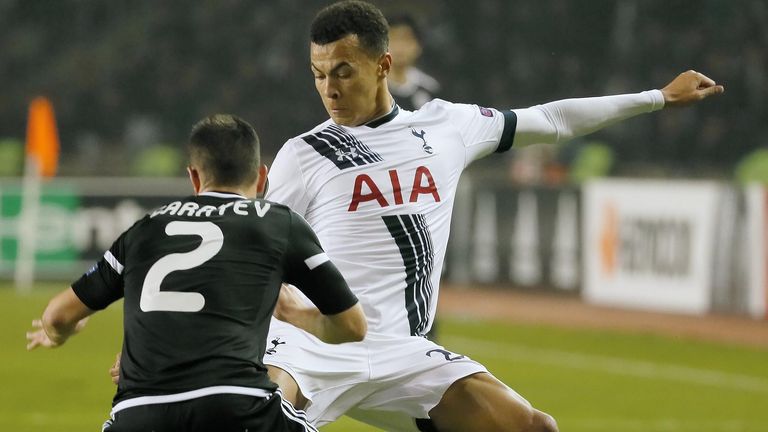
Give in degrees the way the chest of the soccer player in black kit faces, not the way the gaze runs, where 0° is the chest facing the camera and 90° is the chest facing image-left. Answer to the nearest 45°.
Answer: approximately 180°

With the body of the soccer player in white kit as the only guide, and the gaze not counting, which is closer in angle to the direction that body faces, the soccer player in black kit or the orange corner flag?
the soccer player in black kit

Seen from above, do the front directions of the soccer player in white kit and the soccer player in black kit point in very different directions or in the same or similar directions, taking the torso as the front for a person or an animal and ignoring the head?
very different directions

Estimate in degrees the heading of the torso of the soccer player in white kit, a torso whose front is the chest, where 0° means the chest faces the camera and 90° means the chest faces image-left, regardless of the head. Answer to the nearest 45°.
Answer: approximately 0°

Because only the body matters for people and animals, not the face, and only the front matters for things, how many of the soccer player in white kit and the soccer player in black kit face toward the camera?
1

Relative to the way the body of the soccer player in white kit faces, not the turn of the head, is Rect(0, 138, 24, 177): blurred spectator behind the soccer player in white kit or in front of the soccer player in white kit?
behind

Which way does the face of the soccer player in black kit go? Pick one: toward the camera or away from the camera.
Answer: away from the camera

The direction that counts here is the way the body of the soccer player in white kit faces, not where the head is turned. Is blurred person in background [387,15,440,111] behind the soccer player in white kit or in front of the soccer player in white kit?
behind

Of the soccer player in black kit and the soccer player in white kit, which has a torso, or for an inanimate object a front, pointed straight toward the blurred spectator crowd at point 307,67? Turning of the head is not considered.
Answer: the soccer player in black kit

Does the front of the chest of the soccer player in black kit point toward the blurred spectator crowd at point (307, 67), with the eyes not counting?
yes

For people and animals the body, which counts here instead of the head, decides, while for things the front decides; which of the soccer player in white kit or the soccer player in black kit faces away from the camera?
the soccer player in black kit
